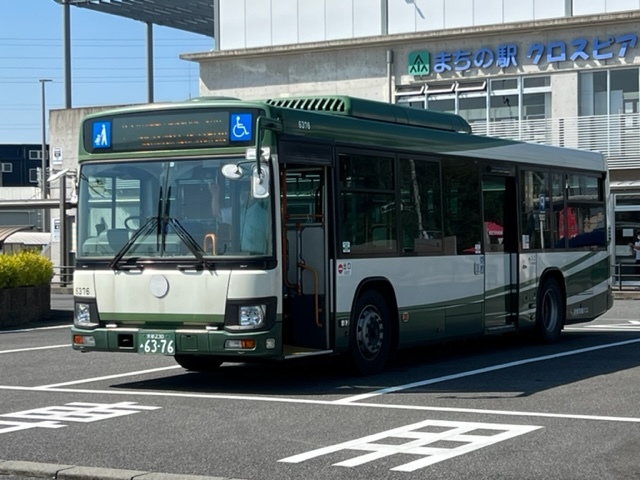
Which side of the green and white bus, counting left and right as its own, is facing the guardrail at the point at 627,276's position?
back

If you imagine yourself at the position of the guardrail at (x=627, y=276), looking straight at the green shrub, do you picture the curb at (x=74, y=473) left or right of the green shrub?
left

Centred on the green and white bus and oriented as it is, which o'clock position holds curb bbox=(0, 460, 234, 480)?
The curb is roughly at 11 o'clock from the green and white bus.

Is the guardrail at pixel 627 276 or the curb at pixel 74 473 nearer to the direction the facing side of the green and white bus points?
the curb

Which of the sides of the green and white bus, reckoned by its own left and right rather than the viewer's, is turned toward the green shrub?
right

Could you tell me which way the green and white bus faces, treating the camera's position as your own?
facing the viewer and to the left of the viewer

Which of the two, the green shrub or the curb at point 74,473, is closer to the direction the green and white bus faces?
the curb
